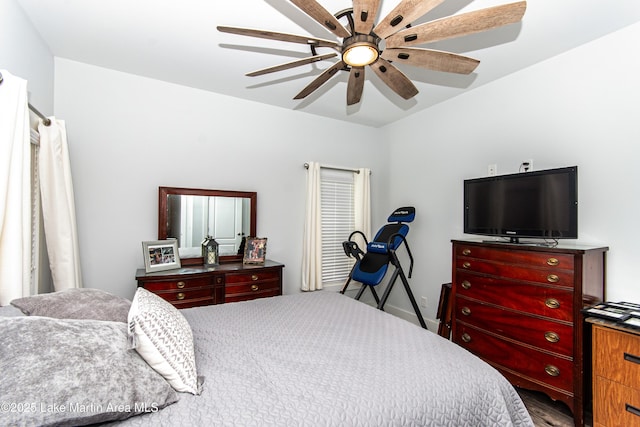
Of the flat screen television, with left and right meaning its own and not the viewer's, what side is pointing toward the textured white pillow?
front

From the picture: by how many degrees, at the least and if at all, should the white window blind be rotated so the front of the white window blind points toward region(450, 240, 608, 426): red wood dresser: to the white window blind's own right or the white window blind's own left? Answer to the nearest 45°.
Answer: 0° — it already faces it

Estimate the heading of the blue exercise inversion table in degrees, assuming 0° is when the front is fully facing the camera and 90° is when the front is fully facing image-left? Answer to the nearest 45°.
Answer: approximately 45°

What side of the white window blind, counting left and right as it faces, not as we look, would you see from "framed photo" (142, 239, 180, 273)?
right

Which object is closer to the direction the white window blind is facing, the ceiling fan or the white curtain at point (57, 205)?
the ceiling fan

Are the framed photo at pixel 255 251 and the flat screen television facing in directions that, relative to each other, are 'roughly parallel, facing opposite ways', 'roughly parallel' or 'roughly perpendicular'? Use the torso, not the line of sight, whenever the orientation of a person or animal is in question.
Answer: roughly perpendicular

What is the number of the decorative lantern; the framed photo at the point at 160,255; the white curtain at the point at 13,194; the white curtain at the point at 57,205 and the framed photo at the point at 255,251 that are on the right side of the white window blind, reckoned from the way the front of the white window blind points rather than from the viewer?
5

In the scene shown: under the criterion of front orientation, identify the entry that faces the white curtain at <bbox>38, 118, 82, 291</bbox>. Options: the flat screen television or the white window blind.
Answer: the flat screen television

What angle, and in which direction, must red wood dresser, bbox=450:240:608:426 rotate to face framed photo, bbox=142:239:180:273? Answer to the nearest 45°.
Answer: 0° — it already faces it

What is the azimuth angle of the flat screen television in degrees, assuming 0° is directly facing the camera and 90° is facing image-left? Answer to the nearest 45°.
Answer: approximately 45°
